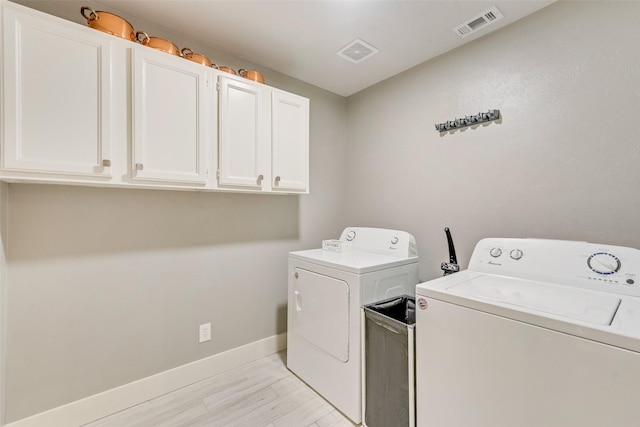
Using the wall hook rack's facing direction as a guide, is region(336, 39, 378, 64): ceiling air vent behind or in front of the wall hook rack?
in front

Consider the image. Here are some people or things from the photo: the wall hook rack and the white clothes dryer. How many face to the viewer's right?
0

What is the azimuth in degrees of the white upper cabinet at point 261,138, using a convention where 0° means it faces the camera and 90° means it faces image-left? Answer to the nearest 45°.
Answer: approximately 315°

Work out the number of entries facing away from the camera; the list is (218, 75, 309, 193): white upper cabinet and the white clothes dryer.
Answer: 0

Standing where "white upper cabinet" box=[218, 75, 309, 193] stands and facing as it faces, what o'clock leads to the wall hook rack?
The wall hook rack is roughly at 11 o'clock from the white upper cabinet.

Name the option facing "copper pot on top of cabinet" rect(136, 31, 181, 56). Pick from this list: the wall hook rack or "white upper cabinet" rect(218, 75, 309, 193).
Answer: the wall hook rack

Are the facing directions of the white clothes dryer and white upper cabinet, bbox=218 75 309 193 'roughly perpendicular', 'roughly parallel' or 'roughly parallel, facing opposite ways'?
roughly perpendicular
